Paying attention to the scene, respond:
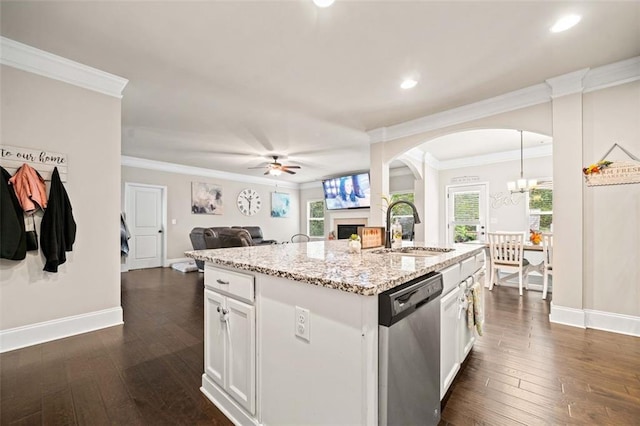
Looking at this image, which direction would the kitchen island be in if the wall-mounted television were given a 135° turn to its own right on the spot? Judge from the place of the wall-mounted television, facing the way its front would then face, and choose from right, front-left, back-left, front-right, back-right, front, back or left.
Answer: back

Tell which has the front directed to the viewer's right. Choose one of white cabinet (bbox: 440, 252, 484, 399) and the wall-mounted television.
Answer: the white cabinet

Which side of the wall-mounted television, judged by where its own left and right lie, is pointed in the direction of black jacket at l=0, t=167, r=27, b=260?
front

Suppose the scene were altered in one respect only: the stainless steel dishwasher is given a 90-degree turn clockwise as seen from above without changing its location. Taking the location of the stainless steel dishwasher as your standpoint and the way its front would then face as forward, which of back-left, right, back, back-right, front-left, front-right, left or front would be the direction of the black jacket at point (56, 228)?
front-right

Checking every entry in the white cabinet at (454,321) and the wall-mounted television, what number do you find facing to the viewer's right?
1

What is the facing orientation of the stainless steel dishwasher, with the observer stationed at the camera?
facing the viewer and to the right of the viewer

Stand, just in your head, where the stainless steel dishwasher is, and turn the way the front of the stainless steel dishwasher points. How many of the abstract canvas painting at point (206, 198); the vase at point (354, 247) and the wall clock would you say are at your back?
3

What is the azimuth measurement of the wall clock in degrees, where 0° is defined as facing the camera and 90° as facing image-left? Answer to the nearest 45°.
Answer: approximately 315°

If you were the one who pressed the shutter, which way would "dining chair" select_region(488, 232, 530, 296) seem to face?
facing away from the viewer and to the right of the viewer

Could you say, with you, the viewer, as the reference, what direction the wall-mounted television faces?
facing the viewer and to the left of the viewer

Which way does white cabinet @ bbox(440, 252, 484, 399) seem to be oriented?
to the viewer's right
